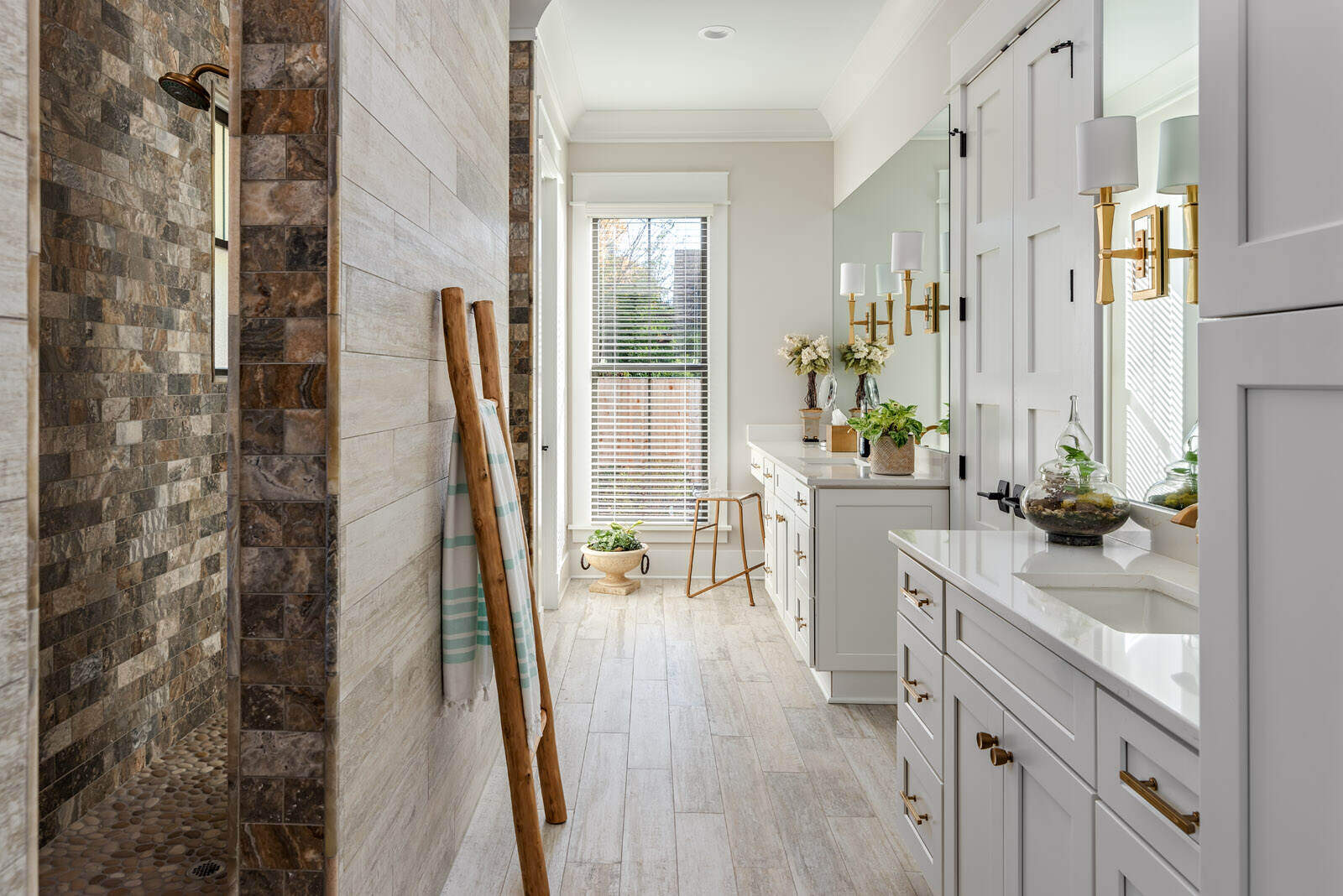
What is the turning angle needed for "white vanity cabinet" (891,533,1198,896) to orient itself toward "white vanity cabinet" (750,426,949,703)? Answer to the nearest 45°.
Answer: approximately 135° to its right

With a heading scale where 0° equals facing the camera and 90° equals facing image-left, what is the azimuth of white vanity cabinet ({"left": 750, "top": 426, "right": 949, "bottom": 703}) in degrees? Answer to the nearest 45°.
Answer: approximately 90°

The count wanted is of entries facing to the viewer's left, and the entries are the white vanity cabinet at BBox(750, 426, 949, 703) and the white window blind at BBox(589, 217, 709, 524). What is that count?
1

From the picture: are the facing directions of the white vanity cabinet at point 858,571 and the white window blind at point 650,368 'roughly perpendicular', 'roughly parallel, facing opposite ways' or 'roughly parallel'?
roughly perpendicular
